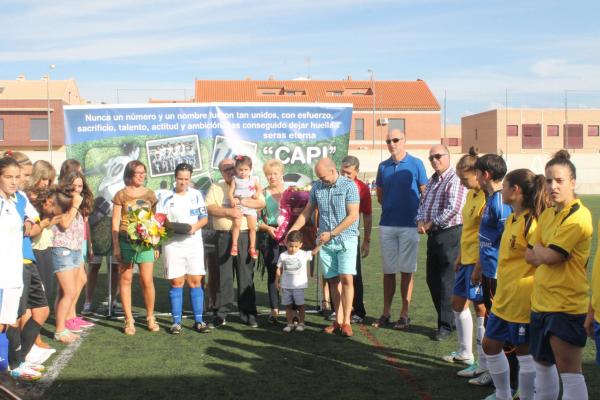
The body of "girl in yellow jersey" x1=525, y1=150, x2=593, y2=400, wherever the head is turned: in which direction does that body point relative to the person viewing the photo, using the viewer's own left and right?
facing the viewer and to the left of the viewer

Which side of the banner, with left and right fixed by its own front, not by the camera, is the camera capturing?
front

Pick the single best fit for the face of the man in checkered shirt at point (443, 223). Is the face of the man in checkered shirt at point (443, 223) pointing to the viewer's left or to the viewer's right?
to the viewer's left

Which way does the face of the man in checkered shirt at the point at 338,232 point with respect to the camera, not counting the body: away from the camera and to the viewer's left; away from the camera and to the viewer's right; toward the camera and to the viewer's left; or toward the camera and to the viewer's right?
toward the camera and to the viewer's left

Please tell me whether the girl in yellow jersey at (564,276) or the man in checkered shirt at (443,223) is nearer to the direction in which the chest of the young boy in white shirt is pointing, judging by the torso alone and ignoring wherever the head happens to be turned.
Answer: the girl in yellow jersey

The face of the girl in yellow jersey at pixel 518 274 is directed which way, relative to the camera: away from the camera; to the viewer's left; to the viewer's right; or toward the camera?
to the viewer's left

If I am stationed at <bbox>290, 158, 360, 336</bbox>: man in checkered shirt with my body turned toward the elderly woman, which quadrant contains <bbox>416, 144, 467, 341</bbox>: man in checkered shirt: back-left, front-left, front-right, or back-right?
back-right

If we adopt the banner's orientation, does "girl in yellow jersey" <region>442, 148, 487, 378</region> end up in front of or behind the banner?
in front

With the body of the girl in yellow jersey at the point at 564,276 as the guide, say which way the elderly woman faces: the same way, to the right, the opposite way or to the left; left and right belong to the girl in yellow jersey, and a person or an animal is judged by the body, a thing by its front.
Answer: to the left

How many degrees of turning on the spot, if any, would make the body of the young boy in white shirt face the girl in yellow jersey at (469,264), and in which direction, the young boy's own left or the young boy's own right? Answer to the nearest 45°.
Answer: approximately 45° to the young boy's own left

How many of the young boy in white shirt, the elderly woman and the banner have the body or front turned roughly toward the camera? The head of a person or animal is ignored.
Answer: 3

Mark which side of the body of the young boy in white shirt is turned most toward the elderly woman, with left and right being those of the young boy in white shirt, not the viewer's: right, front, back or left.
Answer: back

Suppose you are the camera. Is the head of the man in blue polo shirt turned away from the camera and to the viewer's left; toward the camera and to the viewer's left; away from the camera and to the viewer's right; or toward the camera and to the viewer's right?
toward the camera and to the viewer's left

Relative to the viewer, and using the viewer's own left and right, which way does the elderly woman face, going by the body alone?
facing the viewer

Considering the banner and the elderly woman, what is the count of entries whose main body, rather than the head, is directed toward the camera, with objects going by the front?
2

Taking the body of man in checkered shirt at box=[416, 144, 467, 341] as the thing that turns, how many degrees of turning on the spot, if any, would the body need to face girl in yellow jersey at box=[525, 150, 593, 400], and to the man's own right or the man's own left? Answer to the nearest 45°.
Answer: approximately 45° to the man's own left

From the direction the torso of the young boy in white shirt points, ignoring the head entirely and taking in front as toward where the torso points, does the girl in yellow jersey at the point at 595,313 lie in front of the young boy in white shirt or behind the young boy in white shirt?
in front

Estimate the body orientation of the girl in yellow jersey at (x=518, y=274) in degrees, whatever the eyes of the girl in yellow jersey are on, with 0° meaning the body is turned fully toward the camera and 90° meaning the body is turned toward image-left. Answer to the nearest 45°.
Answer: approximately 45°
